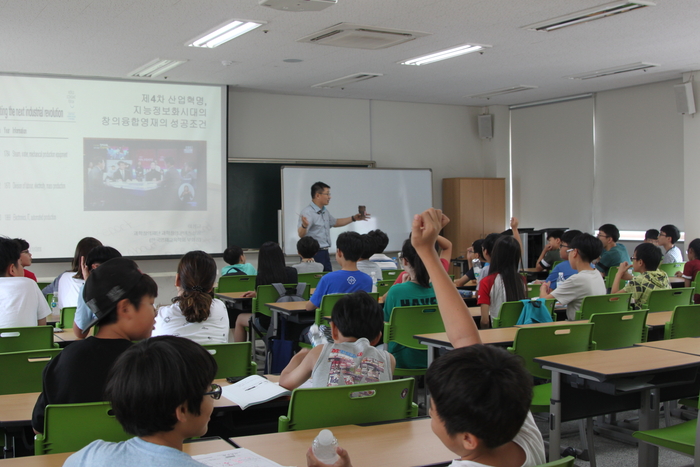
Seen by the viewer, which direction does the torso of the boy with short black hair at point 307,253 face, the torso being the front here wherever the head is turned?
away from the camera

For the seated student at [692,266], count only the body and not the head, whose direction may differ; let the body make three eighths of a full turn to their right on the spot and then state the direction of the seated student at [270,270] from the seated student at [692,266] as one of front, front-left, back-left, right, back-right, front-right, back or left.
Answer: back-right

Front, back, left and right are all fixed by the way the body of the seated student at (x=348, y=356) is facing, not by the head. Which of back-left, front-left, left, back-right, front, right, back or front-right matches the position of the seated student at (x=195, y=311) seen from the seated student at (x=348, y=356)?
front-left

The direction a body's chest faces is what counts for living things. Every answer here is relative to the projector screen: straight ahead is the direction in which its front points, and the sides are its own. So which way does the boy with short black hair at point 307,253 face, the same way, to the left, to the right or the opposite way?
the opposite way

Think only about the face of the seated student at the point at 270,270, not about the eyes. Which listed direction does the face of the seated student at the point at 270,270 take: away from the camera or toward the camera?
away from the camera

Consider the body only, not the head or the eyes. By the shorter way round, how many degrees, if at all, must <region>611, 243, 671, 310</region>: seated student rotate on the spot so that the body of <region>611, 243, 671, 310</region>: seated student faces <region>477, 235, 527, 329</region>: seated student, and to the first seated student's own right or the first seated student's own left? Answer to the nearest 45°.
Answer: approximately 90° to the first seated student's own left

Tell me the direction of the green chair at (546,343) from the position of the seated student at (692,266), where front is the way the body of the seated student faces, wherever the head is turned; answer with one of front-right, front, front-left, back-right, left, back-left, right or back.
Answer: back-left

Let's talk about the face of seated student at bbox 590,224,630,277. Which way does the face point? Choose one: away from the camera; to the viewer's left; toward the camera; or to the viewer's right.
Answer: to the viewer's left

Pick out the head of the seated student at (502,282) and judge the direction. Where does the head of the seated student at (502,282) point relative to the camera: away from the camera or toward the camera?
away from the camera

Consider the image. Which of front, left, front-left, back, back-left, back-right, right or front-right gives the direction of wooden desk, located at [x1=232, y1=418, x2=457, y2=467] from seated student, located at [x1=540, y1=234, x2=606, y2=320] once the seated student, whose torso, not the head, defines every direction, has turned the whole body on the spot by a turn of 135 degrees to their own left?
front

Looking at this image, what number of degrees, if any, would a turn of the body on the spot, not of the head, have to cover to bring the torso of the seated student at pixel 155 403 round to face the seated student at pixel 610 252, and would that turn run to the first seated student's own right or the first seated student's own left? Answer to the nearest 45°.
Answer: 0° — they already face them

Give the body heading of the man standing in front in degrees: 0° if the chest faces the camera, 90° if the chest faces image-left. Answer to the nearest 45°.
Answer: approximately 315°
